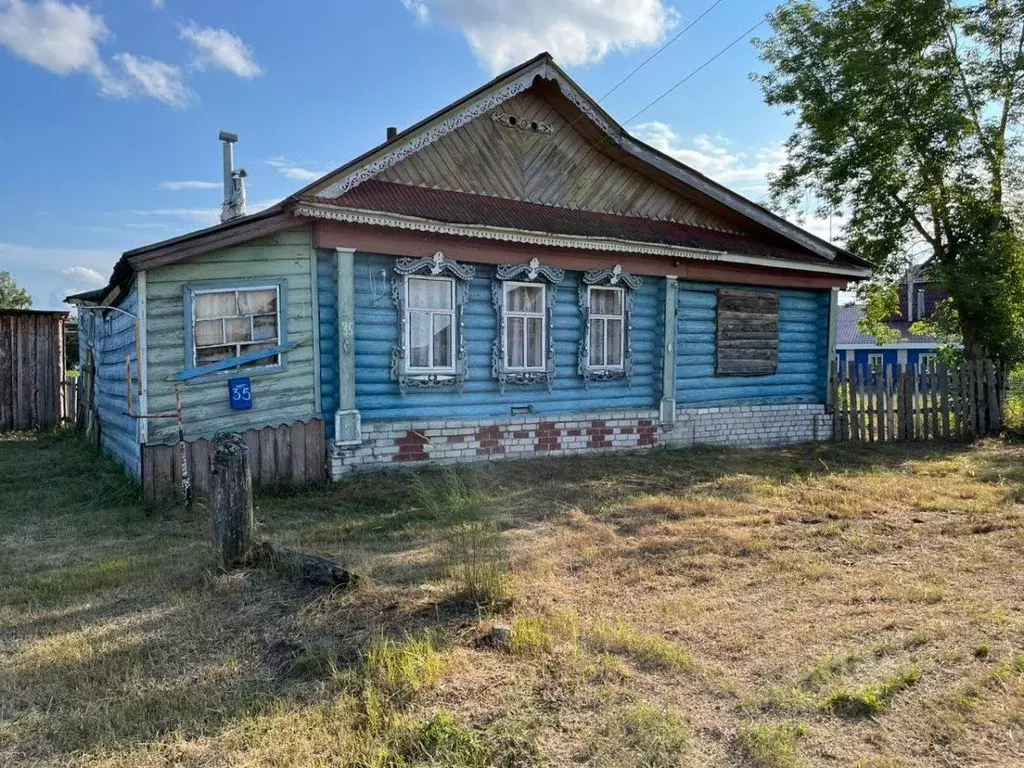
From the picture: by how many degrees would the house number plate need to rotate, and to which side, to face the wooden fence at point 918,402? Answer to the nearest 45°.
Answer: approximately 90° to its left

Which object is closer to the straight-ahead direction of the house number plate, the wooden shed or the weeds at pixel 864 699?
the weeds

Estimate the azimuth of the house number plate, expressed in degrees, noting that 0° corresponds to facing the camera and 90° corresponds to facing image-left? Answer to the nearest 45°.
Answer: approximately 0°

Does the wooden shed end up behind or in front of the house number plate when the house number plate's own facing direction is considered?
behind

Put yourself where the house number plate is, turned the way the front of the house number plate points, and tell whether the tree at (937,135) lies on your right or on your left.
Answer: on your left

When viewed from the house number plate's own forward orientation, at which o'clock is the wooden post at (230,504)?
The wooden post is roughly at 12 o'clock from the house number plate.

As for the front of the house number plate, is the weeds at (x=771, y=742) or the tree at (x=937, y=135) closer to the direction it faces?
the weeds

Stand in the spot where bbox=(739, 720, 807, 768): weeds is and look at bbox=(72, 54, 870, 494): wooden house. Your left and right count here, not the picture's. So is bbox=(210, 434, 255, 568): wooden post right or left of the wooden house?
left
